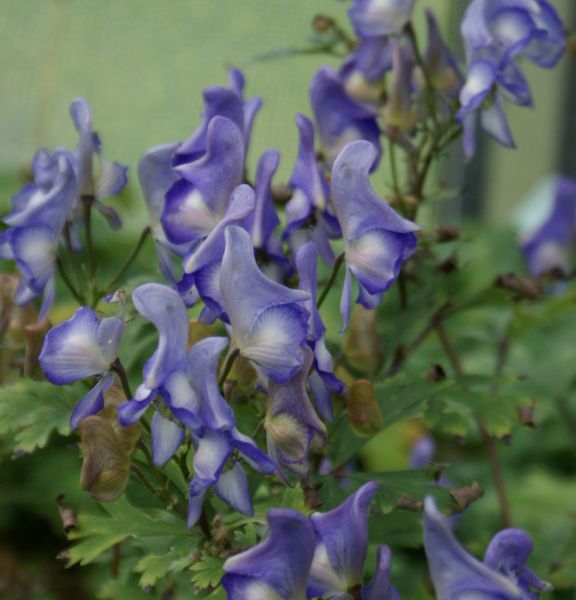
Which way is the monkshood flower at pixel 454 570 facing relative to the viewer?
to the viewer's right

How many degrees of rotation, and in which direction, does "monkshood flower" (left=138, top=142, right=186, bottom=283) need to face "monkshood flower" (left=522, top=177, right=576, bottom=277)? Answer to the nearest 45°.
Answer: approximately 45° to its left

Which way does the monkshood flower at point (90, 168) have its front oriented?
to the viewer's right

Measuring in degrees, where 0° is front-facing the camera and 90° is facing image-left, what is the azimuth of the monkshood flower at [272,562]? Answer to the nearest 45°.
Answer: approximately 90°

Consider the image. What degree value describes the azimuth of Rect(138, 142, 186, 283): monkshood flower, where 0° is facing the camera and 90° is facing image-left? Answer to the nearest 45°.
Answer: approximately 270°

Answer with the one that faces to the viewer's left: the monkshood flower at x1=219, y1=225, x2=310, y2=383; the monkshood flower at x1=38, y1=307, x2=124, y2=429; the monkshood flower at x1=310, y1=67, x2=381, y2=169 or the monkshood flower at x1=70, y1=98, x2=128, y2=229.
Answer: the monkshood flower at x1=38, y1=307, x2=124, y2=429
